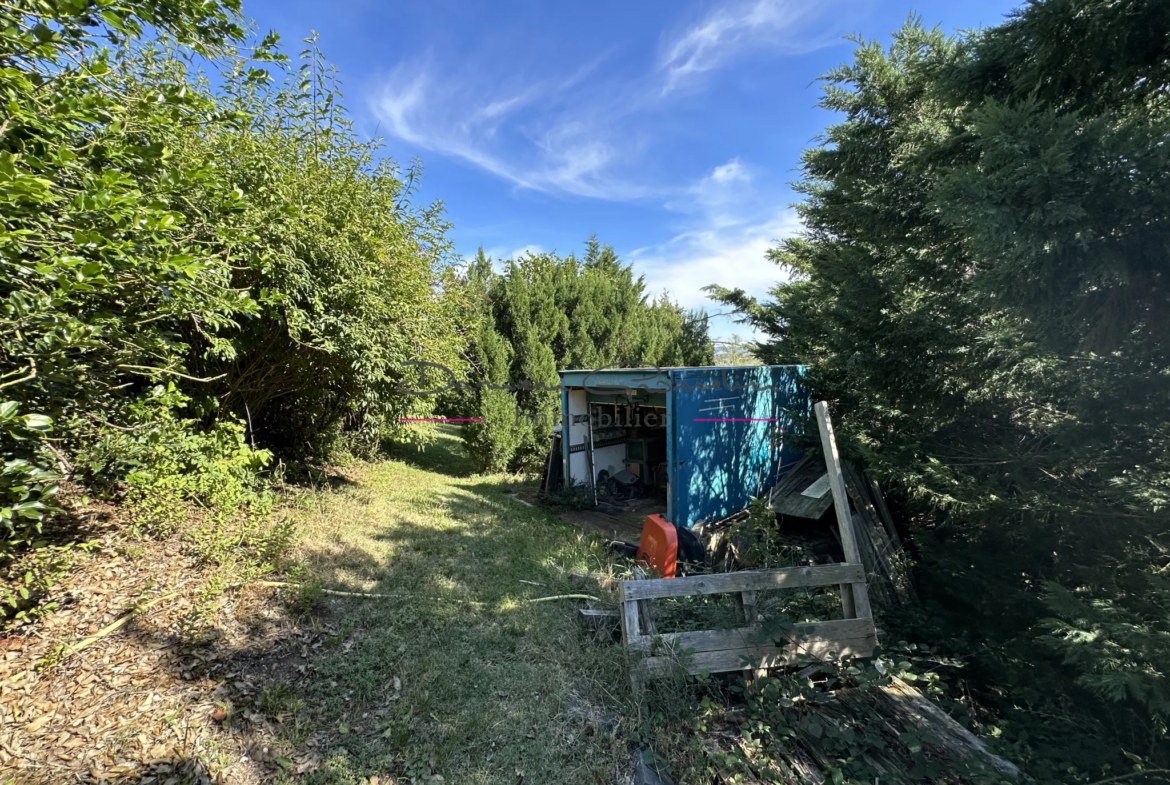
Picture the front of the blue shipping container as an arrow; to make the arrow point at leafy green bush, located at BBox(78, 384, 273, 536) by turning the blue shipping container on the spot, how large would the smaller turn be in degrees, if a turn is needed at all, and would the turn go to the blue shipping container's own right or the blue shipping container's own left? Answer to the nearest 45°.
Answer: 0° — it already faces it

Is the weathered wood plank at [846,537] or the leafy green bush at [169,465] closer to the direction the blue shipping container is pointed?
the leafy green bush

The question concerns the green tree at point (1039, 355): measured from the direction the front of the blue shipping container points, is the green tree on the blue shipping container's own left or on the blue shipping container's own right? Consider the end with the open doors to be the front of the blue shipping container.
on the blue shipping container's own left

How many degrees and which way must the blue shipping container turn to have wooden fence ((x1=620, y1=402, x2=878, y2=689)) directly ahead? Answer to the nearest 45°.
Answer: approximately 45° to its left

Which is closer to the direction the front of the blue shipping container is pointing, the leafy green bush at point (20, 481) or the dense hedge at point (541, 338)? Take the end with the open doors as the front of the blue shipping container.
the leafy green bush

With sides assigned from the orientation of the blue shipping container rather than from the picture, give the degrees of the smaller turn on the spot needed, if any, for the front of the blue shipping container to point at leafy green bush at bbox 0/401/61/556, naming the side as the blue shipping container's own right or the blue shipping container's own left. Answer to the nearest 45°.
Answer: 0° — it already faces it

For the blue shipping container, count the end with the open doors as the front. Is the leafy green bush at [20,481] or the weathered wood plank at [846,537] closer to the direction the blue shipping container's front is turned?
the leafy green bush

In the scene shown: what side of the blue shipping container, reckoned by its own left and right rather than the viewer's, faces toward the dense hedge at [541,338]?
right

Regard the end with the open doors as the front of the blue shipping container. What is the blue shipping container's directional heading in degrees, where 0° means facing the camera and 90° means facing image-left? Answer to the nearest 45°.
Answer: approximately 45°
